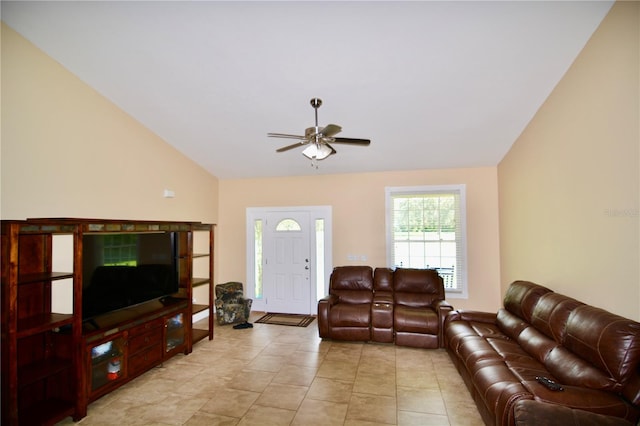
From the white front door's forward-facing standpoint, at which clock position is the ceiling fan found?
The ceiling fan is roughly at 12 o'clock from the white front door.

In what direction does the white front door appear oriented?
toward the camera

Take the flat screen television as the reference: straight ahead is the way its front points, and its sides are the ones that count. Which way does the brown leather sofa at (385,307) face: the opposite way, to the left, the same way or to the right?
to the right

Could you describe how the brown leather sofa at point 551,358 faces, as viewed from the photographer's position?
facing the viewer and to the left of the viewer

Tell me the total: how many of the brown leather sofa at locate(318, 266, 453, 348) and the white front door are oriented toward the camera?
2

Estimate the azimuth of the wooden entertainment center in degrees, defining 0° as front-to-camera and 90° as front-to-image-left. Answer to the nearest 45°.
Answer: approximately 315°

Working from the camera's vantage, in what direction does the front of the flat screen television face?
facing the viewer and to the right of the viewer

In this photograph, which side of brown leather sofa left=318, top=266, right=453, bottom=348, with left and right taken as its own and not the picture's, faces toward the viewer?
front

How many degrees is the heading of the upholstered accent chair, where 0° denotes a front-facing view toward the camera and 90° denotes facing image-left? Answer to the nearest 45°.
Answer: approximately 315°
